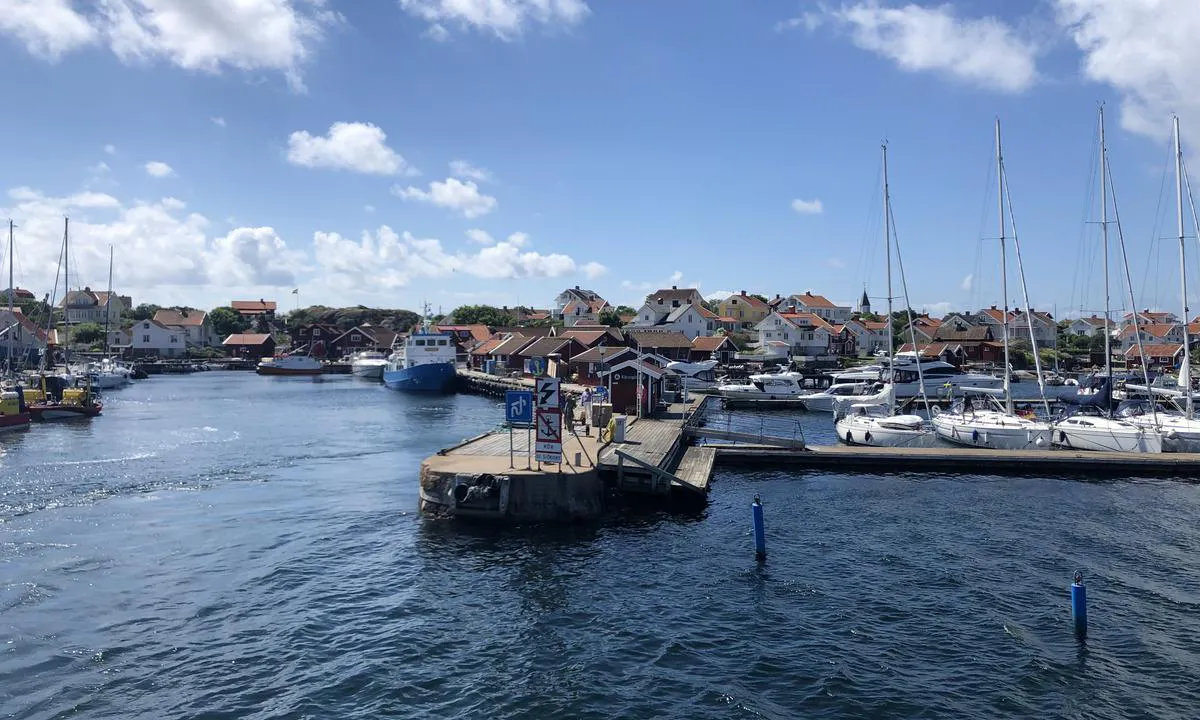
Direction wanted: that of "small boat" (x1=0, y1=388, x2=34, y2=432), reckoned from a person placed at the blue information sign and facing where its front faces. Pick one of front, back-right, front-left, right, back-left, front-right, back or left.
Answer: back-right

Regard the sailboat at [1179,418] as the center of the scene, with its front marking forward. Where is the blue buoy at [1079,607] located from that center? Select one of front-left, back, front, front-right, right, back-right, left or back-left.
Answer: front-right

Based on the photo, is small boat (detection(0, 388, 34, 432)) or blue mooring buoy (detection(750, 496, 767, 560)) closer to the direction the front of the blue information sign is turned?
the blue mooring buoy

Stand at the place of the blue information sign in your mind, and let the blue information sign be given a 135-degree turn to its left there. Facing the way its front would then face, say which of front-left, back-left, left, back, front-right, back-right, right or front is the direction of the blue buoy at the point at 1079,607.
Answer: right

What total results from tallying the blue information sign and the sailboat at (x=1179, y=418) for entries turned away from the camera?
0

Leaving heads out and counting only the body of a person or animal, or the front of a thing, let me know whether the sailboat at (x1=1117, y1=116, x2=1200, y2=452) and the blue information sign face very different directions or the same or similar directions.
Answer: same or similar directions

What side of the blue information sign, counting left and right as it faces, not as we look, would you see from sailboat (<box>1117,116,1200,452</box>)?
left

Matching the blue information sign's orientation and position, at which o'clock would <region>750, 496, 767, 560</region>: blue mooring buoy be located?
The blue mooring buoy is roughly at 10 o'clock from the blue information sign.

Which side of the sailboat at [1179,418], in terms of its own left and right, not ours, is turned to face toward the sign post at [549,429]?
right

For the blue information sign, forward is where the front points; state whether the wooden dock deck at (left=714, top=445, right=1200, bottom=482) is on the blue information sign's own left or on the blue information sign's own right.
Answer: on the blue information sign's own left

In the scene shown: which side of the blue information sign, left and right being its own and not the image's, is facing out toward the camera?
front

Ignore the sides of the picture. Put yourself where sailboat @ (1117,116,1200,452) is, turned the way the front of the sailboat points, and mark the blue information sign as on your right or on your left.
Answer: on your right

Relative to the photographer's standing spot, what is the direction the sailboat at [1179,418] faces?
facing the viewer and to the right of the viewer

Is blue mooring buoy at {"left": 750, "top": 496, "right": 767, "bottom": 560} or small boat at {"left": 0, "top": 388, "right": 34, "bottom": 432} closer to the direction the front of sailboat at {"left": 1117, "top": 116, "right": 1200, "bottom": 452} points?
the blue mooring buoy
